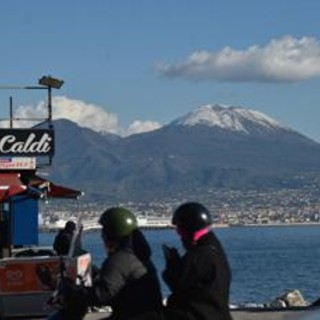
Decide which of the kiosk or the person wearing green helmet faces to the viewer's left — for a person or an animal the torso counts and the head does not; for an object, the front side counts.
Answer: the person wearing green helmet

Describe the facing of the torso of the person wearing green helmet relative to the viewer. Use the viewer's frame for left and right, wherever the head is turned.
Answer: facing to the left of the viewer

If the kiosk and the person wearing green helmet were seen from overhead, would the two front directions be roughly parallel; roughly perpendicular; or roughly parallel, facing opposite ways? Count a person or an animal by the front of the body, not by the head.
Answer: roughly perpendicular

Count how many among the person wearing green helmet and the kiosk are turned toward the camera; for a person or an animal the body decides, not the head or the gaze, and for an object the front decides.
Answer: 1

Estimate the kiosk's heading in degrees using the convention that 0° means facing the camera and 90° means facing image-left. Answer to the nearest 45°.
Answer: approximately 0°

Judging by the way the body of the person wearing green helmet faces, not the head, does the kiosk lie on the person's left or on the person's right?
on the person's right
